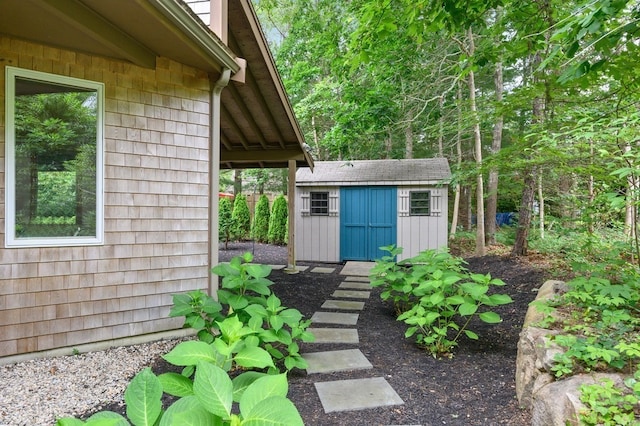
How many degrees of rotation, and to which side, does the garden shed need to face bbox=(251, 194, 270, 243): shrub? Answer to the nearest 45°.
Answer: approximately 135° to its right

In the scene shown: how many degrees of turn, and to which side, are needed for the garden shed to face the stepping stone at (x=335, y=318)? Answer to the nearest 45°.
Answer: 0° — it already faces it

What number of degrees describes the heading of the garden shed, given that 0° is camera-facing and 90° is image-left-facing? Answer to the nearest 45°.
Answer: approximately 0°

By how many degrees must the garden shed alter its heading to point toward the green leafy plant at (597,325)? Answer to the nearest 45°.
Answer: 0° — it already faces it

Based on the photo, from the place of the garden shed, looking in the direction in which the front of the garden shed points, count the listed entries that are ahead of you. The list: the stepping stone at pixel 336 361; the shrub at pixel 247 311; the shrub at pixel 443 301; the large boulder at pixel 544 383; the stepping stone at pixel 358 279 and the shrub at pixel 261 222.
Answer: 5

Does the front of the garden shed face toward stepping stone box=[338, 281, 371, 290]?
yes

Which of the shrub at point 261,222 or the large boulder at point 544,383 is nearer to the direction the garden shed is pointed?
the large boulder

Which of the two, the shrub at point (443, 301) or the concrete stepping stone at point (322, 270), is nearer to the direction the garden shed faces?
the shrub

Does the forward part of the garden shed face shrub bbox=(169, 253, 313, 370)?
yes
